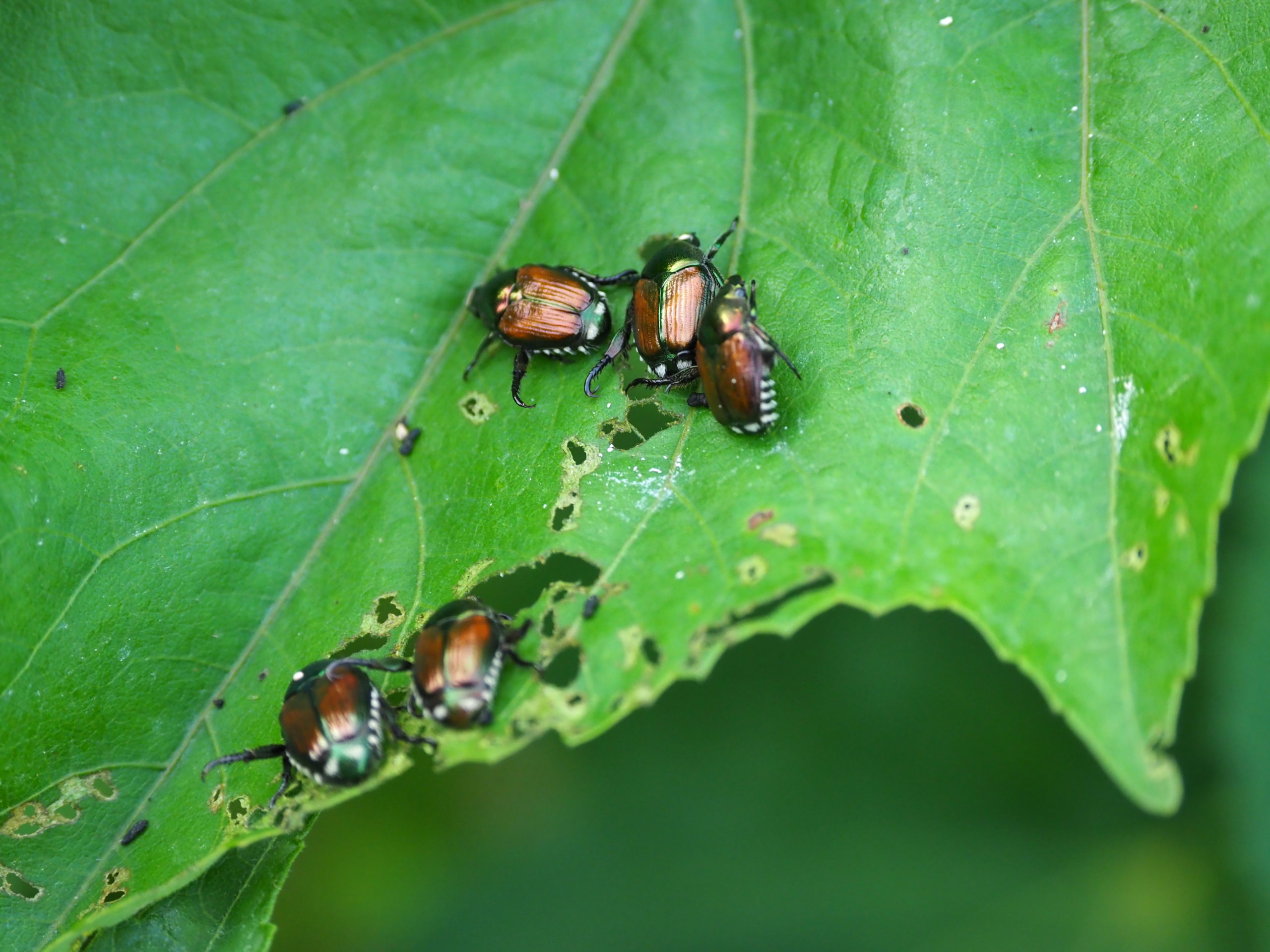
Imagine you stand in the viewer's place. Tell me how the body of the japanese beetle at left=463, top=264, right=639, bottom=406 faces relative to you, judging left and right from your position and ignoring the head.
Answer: facing to the left of the viewer

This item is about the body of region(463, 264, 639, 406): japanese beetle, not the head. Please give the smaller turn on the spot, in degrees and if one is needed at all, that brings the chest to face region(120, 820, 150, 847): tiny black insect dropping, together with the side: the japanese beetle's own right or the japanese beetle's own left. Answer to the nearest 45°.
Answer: approximately 45° to the japanese beetle's own left

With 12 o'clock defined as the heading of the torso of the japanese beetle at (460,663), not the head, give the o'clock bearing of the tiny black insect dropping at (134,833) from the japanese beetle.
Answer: The tiny black insect dropping is roughly at 9 o'clock from the japanese beetle.

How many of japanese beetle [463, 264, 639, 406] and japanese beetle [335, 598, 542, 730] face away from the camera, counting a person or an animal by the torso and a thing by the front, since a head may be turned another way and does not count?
1

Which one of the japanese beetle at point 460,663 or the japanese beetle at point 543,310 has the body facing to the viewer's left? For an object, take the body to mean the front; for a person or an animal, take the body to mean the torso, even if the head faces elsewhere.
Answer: the japanese beetle at point 543,310

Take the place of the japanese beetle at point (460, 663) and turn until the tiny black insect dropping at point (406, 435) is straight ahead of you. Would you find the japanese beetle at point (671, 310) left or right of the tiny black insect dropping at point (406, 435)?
right

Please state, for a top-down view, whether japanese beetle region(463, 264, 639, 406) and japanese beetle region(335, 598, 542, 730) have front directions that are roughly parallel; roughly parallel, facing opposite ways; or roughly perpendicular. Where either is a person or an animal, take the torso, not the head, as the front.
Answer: roughly perpendicular

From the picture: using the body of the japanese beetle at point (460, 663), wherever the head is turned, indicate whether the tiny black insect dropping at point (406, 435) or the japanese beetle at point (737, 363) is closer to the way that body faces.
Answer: the tiny black insect dropping

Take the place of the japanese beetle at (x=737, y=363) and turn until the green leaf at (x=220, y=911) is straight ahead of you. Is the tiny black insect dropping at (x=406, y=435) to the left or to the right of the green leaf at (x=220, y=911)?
right
